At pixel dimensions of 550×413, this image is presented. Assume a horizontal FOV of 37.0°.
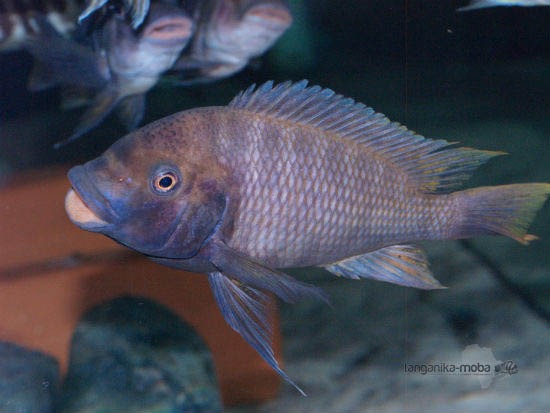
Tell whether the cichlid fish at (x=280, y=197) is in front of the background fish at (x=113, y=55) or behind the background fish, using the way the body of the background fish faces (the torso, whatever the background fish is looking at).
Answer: in front

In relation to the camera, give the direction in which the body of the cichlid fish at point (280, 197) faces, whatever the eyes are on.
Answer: to the viewer's left

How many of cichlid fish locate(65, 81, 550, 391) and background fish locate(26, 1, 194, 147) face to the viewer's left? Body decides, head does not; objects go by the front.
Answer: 1
